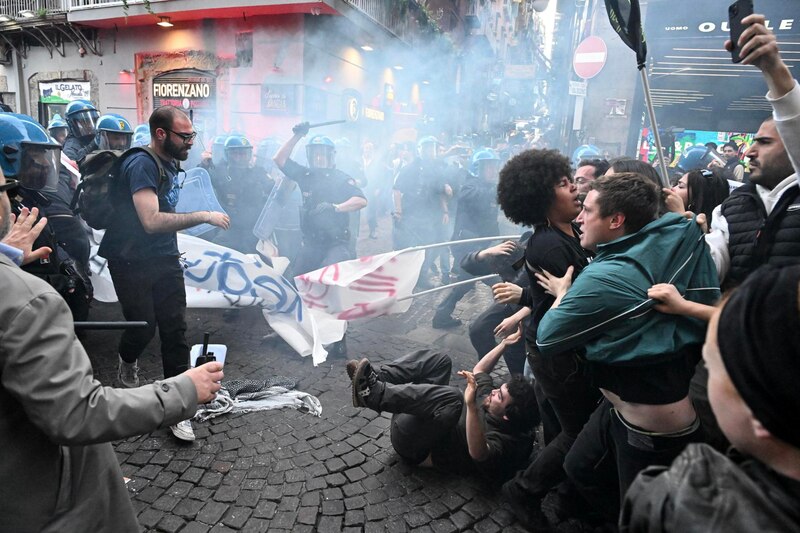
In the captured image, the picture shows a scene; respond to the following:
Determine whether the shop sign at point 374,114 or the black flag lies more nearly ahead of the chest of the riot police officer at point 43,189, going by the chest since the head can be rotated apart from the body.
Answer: the black flag

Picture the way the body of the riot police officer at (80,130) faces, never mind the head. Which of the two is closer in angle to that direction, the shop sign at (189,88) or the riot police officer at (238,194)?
the riot police officer

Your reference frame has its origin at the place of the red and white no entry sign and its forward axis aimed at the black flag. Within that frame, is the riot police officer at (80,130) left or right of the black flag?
right

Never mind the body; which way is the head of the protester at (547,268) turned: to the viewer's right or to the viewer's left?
to the viewer's right

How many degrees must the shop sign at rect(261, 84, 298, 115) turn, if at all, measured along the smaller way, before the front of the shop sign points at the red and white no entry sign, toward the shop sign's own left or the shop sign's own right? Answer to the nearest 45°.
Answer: approximately 45° to the shop sign's own left

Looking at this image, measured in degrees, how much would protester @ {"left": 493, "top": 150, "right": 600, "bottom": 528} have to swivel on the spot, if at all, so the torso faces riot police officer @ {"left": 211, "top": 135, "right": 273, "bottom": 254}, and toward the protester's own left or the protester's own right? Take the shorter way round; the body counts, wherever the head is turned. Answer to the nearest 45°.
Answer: approximately 135° to the protester's own left

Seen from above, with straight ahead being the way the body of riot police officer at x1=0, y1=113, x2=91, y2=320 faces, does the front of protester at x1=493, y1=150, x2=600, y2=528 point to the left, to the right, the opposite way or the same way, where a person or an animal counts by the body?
the same way

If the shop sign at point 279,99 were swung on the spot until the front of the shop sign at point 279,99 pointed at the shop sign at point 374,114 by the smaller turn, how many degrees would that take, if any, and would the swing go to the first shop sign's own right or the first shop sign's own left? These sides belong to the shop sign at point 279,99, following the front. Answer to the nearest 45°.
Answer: approximately 135° to the first shop sign's own left

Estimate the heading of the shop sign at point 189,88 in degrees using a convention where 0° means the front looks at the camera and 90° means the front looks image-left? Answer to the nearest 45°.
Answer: approximately 0°

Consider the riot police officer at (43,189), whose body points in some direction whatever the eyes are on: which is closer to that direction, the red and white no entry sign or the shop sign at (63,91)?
the red and white no entry sign

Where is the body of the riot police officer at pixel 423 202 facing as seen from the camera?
toward the camera

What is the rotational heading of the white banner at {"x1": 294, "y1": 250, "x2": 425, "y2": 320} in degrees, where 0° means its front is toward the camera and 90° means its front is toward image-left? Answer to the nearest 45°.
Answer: approximately 0°

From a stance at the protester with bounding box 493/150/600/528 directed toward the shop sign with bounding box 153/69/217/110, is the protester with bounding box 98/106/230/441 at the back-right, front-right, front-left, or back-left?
front-left

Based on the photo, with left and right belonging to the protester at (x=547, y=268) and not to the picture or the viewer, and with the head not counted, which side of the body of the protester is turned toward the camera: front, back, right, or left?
right
